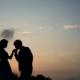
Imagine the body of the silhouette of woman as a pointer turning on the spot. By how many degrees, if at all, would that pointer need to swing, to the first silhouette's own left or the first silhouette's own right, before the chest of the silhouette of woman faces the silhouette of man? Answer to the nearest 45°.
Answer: approximately 45° to the first silhouette's own right

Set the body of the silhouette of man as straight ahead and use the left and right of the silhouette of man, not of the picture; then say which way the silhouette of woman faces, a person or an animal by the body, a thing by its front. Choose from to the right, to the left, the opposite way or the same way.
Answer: the opposite way

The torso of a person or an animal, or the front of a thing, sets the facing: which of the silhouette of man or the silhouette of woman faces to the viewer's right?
the silhouette of woman

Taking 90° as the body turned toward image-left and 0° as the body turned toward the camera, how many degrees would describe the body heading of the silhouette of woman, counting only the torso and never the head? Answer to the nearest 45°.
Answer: approximately 270°

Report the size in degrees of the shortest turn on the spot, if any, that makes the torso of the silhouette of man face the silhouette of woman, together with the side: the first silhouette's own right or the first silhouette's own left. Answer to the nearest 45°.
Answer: approximately 45° to the first silhouette's own right

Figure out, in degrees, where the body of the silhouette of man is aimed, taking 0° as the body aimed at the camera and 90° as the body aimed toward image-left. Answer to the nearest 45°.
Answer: approximately 90°

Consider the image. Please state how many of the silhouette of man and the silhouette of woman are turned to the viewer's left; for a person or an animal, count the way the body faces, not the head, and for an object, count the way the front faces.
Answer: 1
